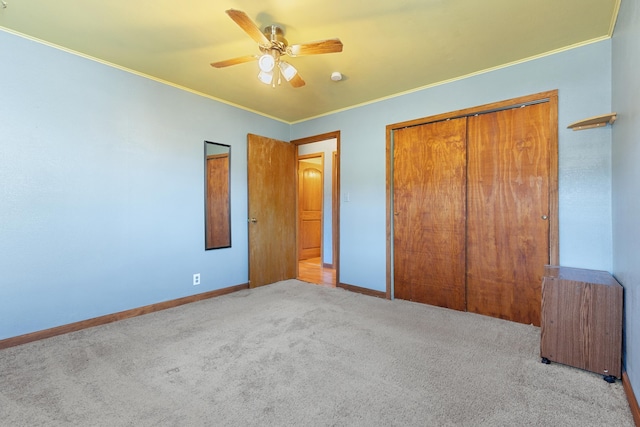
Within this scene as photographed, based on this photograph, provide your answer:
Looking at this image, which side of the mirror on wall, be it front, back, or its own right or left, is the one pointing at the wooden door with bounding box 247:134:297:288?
left

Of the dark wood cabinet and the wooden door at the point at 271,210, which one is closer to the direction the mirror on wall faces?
the dark wood cabinet

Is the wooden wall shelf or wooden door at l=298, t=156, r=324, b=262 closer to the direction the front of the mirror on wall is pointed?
the wooden wall shelf

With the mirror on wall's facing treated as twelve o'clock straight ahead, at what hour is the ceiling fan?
The ceiling fan is roughly at 1 o'clock from the mirror on wall.

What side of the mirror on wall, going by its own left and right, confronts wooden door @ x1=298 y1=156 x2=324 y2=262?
left

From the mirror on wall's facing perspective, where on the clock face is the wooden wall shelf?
The wooden wall shelf is roughly at 12 o'clock from the mirror on wall.

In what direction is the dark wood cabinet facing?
to the viewer's left

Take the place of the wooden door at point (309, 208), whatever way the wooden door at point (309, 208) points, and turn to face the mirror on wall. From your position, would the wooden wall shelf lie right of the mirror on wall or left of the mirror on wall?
left

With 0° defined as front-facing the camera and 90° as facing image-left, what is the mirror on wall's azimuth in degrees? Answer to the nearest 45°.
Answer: approximately 315°

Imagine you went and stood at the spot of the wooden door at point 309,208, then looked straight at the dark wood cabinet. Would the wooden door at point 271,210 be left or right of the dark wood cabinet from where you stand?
right
